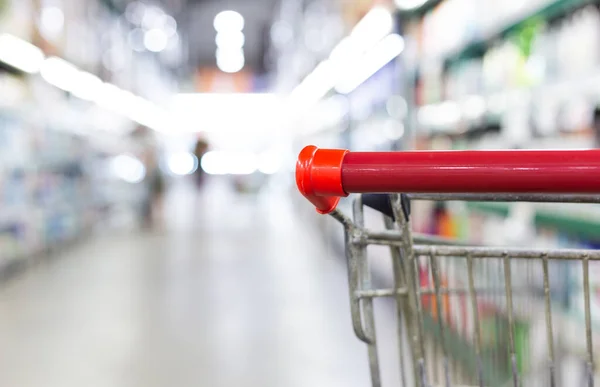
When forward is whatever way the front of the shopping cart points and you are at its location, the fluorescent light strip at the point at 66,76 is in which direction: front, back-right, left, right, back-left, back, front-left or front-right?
front-left

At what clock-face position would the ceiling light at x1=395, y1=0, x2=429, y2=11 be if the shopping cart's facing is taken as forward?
The ceiling light is roughly at 12 o'clock from the shopping cart.

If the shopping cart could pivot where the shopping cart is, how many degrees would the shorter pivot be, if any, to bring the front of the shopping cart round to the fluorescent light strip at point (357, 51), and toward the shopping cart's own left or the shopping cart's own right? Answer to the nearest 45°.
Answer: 0° — it already faces it

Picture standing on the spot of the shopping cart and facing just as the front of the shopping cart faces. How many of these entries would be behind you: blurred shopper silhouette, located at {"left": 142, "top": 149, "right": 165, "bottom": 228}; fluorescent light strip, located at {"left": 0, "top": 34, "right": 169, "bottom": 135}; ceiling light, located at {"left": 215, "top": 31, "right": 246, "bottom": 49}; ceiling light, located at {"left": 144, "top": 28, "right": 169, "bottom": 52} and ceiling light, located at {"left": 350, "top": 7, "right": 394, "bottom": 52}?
0

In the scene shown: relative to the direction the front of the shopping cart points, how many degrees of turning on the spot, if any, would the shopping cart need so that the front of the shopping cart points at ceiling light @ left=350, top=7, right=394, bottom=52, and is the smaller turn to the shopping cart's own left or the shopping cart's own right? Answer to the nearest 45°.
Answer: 0° — it already faces it

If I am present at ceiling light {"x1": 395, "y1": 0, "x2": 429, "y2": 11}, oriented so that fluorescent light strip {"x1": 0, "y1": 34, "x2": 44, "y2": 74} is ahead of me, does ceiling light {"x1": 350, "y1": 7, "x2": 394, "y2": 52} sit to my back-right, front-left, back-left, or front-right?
front-right

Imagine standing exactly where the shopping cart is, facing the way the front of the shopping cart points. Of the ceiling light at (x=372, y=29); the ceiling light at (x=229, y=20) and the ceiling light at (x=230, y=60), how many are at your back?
0

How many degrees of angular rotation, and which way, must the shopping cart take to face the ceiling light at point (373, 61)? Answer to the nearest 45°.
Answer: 0° — it already faces it

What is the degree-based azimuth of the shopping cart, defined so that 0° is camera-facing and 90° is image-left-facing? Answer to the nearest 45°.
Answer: approximately 180°
